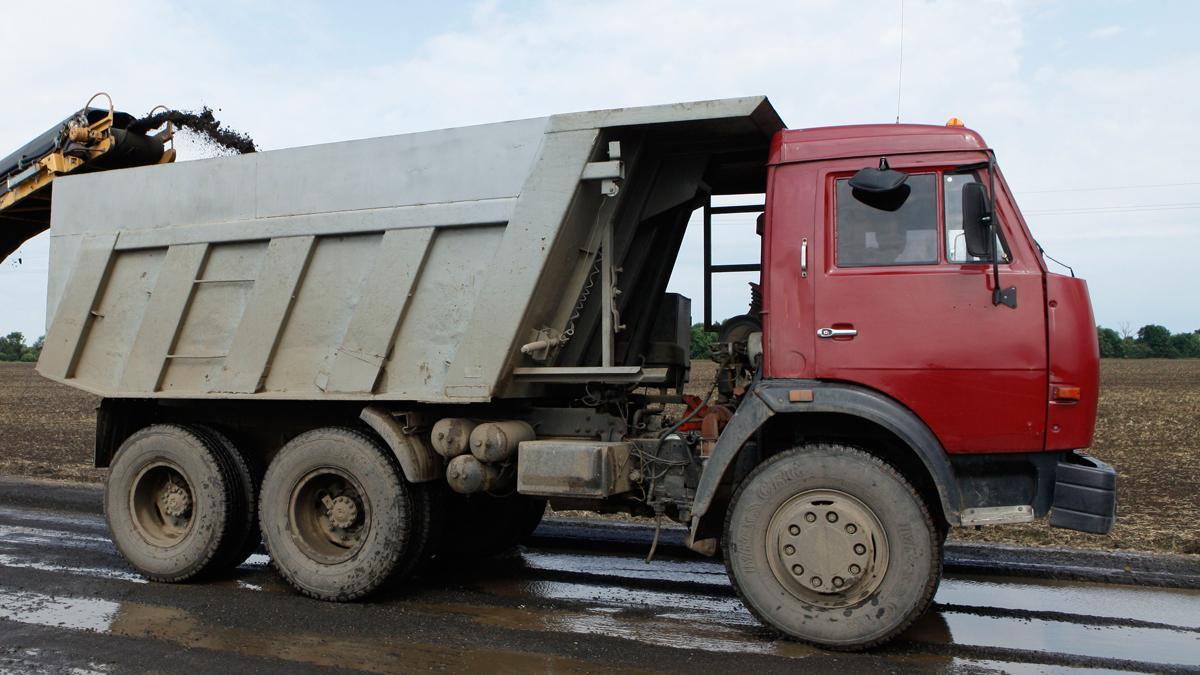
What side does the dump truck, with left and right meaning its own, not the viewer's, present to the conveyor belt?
back

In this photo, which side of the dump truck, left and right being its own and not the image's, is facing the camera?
right
